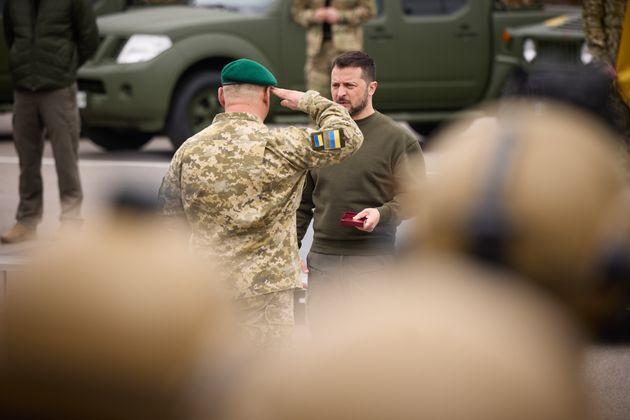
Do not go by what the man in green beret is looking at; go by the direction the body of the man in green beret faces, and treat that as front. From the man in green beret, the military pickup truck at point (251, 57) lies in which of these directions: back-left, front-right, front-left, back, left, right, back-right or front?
front-left

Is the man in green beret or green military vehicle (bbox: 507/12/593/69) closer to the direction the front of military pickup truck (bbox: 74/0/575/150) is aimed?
the man in green beret

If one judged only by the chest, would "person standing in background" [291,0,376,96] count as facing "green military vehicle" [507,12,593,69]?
no

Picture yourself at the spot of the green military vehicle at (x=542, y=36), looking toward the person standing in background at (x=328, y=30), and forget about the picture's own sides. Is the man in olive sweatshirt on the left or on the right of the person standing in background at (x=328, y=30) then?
left

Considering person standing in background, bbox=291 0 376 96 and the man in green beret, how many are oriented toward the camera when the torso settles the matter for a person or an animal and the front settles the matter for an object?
1

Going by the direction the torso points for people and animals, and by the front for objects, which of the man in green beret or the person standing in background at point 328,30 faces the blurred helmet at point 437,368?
the person standing in background

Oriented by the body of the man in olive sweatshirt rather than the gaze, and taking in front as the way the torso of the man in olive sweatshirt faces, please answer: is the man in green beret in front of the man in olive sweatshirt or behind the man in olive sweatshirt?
in front

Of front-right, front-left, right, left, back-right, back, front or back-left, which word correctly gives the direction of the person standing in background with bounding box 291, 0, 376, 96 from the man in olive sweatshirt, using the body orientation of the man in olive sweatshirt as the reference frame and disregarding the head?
back-right

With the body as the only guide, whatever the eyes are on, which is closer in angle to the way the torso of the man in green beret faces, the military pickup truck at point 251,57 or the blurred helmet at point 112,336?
the military pickup truck

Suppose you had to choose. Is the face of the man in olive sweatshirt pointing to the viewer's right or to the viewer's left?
to the viewer's left

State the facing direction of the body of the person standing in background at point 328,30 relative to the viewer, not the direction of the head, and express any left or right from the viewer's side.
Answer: facing the viewer

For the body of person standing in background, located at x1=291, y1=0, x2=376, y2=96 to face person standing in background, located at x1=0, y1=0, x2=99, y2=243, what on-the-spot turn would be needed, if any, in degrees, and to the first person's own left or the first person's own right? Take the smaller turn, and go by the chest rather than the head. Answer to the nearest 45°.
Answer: approximately 45° to the first person's own right

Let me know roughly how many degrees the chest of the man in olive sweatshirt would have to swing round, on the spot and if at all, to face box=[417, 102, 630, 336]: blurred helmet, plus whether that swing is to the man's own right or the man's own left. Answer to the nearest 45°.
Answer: approximately 45° to the man's own left

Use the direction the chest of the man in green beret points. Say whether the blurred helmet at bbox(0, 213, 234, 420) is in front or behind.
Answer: behind

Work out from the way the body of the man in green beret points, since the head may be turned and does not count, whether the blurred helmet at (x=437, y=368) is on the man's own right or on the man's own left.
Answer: on the man's own right

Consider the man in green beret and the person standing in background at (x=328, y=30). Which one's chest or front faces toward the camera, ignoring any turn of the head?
the person standing in background

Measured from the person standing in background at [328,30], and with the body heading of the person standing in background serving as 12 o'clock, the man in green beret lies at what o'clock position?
The man in green beret is roughly at 12 o'clock from the person standing in background.

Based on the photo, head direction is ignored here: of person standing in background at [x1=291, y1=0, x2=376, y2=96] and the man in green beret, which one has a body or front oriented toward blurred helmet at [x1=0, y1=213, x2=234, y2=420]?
the person standing in background

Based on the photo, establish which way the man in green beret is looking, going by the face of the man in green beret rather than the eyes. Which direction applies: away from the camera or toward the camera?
away from the camera

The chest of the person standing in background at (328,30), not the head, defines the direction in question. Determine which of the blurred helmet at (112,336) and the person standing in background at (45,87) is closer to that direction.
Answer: the blurred helmet

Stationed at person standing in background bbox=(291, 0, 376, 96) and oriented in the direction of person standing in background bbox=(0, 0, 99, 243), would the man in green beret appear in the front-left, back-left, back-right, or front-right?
front-left

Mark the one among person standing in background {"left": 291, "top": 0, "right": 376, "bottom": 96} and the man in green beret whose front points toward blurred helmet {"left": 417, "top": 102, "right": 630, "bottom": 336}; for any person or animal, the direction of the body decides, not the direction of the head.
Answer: the person standing in background

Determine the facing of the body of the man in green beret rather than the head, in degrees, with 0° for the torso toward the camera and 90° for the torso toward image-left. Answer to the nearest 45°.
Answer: approximately 225°

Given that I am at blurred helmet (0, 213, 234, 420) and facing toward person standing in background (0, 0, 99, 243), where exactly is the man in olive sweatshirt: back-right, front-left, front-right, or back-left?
front-right

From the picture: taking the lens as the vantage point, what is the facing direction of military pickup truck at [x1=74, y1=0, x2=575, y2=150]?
facing the viewer and to the left of the viewer
